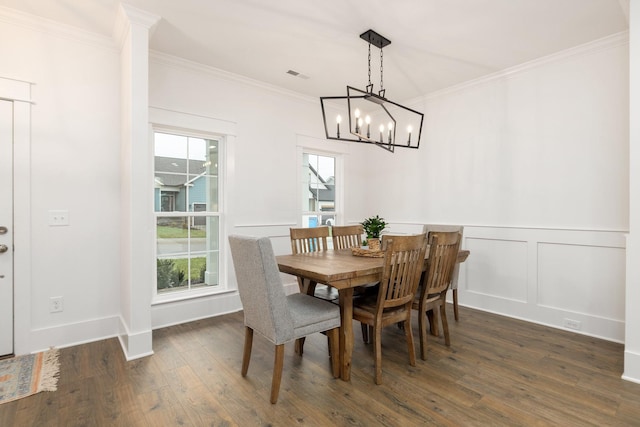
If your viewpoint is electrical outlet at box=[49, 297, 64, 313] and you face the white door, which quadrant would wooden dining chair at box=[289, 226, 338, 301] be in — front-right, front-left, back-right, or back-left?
back-left

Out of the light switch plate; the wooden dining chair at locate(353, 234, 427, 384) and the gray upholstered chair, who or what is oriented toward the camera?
the light switch plate

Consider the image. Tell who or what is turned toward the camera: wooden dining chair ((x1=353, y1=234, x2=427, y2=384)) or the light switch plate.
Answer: the light switch plate

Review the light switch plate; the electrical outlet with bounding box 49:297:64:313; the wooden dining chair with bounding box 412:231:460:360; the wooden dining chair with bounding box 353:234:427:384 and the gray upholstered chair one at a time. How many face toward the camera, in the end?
2

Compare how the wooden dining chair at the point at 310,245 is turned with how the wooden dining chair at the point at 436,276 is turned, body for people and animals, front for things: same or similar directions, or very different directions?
very different directions

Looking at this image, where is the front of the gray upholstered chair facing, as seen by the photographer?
facing away from the viewer and to the right of the viewer

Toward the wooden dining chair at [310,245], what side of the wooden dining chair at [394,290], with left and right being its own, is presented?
front

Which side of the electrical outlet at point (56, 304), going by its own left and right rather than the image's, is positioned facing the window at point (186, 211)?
left

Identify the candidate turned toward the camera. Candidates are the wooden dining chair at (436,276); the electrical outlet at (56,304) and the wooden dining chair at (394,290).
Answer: the electrical outlet

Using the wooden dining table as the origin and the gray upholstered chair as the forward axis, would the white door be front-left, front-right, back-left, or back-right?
front-right

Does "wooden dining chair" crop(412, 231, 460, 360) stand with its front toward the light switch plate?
no

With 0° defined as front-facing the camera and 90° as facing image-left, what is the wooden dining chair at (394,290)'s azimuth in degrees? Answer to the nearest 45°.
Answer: approximately 135°

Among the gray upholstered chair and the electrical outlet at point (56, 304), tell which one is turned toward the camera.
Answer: the electrical outlet

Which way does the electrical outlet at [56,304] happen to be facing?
toward the camera

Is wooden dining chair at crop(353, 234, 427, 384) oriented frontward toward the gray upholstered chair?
no

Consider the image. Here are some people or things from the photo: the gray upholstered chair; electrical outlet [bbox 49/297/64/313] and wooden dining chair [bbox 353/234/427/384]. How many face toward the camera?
1

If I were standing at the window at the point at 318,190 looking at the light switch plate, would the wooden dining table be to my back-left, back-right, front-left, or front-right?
front-left
